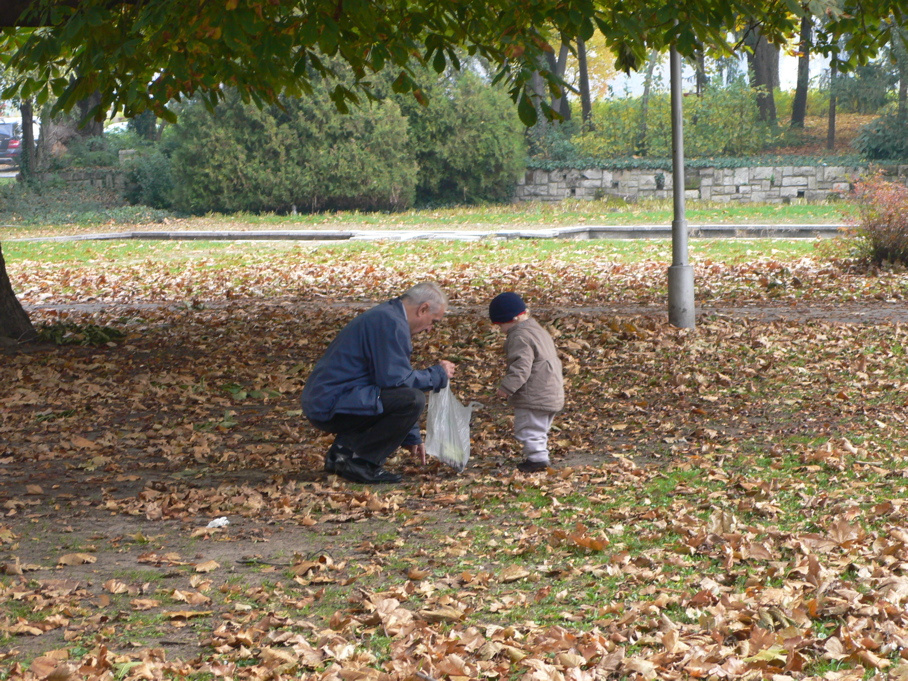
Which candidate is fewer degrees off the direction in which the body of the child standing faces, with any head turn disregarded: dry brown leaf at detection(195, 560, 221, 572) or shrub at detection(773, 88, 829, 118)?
the dry brown leaf

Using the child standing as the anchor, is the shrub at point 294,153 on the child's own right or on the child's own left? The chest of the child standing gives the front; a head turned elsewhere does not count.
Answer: on the child's own right

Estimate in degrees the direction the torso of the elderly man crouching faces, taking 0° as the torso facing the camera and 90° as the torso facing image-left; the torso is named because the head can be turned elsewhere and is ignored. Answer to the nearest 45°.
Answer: approximately 270°

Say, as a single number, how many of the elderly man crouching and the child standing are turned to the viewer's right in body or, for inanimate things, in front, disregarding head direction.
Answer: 1

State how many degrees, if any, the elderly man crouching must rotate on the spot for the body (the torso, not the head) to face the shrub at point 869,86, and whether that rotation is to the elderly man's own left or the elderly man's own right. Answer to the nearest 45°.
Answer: approximately 45° to the elderly man's own left

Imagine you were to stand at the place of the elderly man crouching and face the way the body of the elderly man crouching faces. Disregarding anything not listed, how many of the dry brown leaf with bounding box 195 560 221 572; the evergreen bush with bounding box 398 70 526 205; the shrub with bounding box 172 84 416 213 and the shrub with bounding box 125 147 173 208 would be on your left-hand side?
3

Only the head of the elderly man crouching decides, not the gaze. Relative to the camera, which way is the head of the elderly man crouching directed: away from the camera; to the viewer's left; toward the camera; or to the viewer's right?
to the viewer's right

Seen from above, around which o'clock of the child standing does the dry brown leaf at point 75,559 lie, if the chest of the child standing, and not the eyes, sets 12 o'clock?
The dry brown leaf is roughly at 11 o'clock from the child standing.

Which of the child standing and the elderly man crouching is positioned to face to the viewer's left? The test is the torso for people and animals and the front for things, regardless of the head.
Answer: the child standing

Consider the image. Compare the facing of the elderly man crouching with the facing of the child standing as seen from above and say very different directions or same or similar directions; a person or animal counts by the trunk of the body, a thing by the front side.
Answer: very different directions

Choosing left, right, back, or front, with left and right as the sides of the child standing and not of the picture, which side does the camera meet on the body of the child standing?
left

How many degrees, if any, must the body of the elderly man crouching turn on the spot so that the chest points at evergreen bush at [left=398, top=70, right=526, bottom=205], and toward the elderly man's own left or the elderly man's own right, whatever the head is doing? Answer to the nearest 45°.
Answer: approximately 90° to the elderly man's own left
